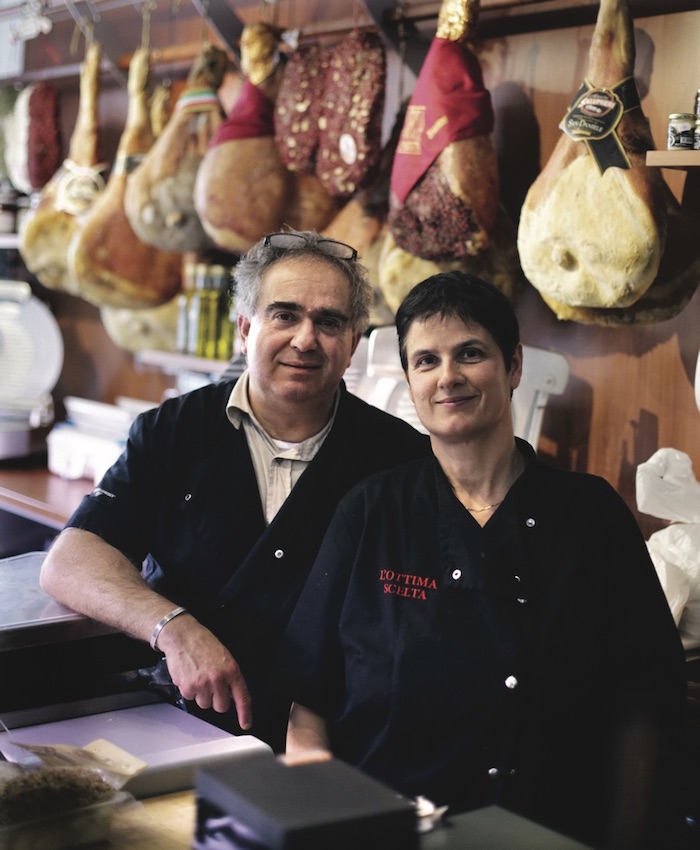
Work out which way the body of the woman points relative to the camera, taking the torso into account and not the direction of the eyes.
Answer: toward the camera

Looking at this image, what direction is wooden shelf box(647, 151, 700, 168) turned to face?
toward the camera

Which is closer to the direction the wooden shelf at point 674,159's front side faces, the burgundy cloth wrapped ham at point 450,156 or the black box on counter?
the black box on counter

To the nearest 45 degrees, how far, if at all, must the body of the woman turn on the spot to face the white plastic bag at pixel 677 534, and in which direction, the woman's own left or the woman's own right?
approximately 135° to the woman's own left

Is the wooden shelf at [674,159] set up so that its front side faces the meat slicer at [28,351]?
no

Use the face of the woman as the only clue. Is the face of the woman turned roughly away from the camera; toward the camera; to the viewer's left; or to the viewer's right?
toward the camera

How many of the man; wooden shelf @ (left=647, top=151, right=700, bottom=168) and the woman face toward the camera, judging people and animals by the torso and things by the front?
3

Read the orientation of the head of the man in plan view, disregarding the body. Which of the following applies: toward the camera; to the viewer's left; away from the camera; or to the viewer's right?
toward the camera

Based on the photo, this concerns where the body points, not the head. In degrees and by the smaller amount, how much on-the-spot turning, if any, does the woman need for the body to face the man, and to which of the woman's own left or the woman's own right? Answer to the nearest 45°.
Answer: approximately 135° to the woman's own right

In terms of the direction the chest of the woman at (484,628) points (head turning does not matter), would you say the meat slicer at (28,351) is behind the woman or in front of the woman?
behind

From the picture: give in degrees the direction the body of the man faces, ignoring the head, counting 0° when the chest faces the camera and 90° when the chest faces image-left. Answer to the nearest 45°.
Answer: approximately 0°

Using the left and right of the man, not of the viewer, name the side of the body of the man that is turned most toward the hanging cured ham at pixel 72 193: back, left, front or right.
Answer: back

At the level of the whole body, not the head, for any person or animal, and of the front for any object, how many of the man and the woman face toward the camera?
2

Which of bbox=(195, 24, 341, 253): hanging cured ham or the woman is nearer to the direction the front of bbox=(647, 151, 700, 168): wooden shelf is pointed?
the woman

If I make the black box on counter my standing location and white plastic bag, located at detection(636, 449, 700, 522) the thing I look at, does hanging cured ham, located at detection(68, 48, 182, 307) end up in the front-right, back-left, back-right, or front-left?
front-left

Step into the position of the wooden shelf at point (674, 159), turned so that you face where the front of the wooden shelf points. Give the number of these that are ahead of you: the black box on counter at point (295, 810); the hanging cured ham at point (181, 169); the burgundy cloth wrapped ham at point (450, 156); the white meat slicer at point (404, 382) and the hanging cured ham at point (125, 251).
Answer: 1

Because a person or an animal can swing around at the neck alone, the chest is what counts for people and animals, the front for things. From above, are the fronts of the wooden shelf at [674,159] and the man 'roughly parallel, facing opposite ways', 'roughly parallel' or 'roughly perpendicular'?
roughly parallel

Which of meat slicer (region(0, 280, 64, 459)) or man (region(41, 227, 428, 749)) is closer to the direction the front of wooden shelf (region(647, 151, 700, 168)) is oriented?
the man

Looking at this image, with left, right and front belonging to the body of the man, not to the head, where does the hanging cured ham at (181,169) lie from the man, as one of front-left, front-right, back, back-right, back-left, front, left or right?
back
